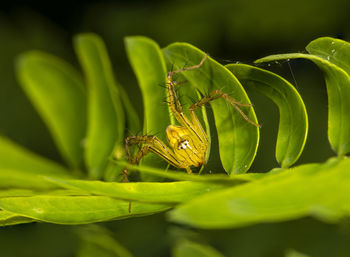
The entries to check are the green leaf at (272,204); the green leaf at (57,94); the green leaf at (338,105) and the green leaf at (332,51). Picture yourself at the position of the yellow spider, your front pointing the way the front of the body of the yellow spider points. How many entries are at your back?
1

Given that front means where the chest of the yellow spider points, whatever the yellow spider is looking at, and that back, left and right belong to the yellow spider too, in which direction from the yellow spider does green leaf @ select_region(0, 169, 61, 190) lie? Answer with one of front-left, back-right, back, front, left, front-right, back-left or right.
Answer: right

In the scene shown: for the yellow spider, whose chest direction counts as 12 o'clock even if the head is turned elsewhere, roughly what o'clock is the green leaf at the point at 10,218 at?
The green leaf is roughly at 3 o'clock from the yellow spider.

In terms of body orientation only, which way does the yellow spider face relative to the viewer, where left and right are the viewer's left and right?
facing the viewer and to the right of the viewer
